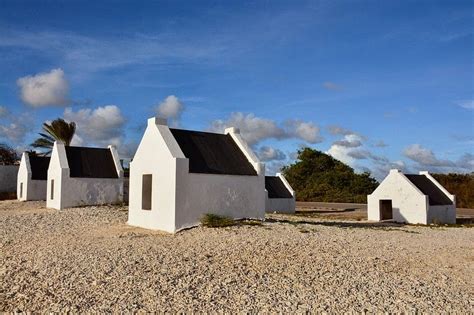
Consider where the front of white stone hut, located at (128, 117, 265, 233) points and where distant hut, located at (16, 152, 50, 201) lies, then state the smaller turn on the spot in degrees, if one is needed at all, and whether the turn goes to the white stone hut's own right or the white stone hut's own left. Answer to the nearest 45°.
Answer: approximately 90° to the white stone hut's own right

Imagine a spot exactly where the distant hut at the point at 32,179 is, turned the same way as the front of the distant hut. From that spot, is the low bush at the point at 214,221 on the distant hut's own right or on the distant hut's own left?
on the distant hut's own left

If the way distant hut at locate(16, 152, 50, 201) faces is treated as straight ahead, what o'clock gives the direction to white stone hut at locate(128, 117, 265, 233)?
The white stone hut is roughly at 10 o'clock from the distant hut.

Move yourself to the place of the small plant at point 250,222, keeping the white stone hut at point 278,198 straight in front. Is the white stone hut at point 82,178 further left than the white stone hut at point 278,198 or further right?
left

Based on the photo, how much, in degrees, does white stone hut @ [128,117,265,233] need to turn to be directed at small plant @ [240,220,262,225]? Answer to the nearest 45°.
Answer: approximately 135° to its left

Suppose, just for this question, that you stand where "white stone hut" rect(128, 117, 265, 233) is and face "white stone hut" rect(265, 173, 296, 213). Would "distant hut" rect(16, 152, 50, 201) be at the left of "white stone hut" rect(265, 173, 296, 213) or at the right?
left

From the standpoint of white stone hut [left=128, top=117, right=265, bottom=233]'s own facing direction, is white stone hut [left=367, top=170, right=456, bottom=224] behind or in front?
behind

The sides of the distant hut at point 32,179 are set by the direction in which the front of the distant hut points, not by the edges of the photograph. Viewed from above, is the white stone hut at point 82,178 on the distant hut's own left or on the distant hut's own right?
on the distant hut's own left

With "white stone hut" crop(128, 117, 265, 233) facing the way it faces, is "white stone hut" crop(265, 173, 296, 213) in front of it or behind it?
behind

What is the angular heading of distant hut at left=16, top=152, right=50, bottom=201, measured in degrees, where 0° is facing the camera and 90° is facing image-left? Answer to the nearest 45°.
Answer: approximately 45°

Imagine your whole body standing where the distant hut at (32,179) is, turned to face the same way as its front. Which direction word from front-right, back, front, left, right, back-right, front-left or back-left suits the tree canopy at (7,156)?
back-right

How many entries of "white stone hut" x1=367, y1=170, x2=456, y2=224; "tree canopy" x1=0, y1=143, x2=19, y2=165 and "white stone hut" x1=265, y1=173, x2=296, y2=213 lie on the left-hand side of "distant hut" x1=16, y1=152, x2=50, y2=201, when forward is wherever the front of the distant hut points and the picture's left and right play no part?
2

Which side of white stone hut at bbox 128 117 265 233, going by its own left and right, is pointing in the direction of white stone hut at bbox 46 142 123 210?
right

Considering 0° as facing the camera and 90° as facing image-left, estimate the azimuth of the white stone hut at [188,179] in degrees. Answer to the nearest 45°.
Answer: approximately 45°
